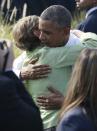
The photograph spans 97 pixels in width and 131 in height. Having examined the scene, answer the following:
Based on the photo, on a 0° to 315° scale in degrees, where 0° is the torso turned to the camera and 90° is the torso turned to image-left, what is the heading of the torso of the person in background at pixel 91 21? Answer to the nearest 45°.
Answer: approximately 90°

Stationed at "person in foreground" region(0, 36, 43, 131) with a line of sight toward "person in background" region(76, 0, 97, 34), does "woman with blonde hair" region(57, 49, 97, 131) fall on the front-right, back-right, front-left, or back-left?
front-right

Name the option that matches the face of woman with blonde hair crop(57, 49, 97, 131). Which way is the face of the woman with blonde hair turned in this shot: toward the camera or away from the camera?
away from the camera
